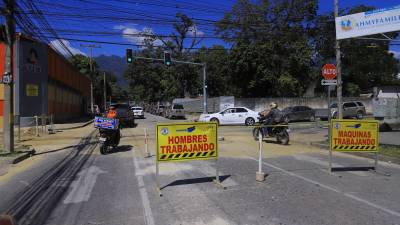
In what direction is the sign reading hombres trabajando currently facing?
toward the camera

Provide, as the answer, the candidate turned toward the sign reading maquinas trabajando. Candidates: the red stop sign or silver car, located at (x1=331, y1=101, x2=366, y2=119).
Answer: the red stop sign

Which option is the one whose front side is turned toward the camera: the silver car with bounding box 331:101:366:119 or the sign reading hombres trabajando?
the sign reading hombres trabajando

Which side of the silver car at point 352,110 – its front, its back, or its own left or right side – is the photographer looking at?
left

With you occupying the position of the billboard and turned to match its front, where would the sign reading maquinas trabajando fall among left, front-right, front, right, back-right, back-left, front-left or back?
front-left

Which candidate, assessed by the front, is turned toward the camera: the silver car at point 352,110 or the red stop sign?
the red stop sign

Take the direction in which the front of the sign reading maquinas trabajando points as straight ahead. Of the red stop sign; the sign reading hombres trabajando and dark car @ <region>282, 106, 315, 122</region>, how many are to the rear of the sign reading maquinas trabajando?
2

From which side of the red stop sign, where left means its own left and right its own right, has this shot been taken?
front

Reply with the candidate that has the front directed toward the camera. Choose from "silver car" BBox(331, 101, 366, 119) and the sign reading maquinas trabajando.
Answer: the sign reading maquinas trabajando

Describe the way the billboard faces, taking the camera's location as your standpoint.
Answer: facing the viewer and to the left of the viewer

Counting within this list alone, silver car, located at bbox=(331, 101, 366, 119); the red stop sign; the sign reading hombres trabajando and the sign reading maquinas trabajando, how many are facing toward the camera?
3

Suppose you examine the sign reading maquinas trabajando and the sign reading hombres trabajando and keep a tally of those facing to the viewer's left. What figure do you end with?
0

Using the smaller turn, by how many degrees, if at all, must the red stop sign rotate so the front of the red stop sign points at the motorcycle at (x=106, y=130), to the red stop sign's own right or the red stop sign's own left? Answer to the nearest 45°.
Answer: approximately 45° to the red stop sign's own right

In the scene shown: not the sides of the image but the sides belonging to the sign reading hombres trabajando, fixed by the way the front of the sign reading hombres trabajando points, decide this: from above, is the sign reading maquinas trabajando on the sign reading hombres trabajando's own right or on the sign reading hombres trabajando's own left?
on the sign reading hombres trabajando's own left

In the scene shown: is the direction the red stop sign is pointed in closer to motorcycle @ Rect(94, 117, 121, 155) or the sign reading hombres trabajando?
the sign reading hombres trabajando

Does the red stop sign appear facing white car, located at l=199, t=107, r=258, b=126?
no

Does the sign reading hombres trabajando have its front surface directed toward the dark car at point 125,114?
no

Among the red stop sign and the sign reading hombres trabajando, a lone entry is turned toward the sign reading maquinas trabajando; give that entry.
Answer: the red stop sign

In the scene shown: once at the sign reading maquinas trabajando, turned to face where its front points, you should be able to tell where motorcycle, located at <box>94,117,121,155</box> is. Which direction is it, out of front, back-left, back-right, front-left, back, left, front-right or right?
right

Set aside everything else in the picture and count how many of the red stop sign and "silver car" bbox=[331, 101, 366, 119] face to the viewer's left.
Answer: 1
